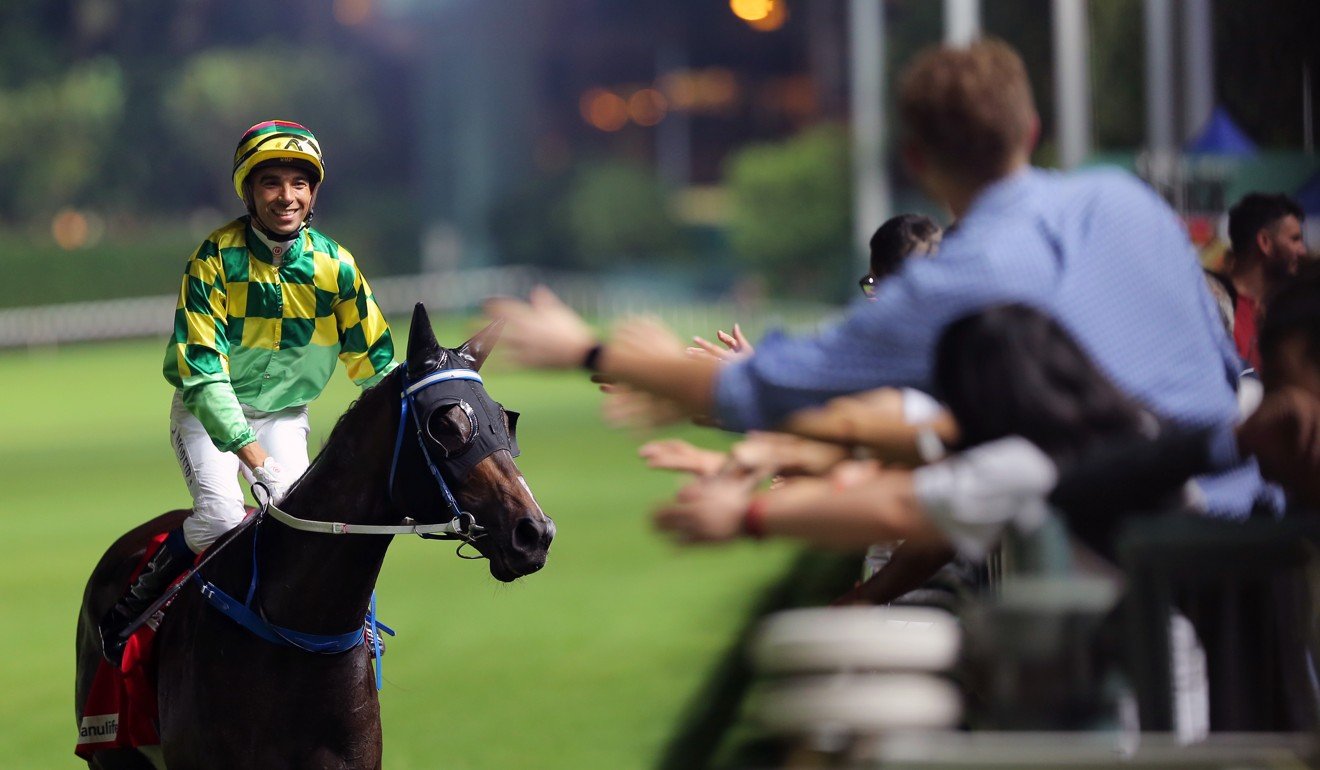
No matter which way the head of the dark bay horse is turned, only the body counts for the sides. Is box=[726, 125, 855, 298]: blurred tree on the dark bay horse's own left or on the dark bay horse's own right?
on the dark bay horse's own left

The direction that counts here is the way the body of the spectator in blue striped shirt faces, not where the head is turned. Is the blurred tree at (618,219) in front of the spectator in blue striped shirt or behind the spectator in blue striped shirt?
in front

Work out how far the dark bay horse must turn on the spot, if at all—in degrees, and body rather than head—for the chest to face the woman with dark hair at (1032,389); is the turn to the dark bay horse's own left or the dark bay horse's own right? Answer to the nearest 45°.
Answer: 0° — it already faces them

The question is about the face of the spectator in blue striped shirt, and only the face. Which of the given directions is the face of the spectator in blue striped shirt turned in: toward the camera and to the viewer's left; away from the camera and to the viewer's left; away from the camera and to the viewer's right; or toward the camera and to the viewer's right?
away from the camera and to the viewer's left

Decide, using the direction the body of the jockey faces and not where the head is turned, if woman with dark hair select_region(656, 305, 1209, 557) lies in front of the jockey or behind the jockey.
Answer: in front

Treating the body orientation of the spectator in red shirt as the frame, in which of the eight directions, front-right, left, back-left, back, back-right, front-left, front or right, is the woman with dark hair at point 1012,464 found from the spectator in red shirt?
right

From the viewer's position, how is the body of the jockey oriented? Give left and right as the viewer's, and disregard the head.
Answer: facing the viewer

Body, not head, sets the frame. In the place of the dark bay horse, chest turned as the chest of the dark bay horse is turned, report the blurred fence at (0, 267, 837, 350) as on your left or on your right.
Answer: on your left

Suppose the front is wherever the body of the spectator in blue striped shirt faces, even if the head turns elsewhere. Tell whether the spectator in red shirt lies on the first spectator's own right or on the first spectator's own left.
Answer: on the first spectator's own right

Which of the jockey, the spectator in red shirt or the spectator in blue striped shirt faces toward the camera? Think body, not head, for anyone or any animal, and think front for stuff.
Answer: the jockey

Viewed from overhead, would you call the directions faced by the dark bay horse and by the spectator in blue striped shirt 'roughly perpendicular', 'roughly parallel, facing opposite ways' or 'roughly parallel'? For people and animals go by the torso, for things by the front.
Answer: roughly parallel, facing opposite ways

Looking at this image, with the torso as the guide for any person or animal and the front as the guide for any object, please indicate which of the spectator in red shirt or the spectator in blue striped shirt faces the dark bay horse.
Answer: the spectator in blue striped shirt

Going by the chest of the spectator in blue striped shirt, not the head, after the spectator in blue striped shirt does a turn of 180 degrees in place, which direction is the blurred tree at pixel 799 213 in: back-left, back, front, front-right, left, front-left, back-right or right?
back-left
